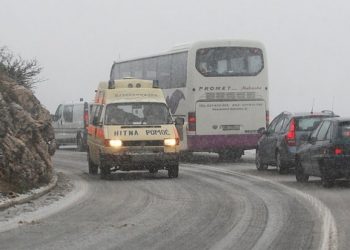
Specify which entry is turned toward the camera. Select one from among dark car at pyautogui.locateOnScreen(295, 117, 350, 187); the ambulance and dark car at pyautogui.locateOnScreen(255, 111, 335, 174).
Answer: the ambulance

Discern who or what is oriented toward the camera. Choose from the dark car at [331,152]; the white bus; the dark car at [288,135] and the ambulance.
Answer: the ambulance

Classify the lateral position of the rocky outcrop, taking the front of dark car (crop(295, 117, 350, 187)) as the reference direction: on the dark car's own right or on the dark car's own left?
on the dark car's own left

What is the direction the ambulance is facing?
toward the camera

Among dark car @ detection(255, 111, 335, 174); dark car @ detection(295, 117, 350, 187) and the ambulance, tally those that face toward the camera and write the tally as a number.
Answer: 1

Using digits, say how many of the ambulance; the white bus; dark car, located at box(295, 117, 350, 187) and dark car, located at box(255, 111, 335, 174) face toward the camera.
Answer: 1

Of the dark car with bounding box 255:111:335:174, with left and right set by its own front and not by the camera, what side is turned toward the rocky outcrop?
left

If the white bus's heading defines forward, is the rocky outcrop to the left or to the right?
on its left

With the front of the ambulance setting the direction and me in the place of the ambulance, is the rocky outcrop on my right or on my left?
on my right

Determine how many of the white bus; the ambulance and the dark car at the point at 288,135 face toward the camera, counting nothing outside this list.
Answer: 1

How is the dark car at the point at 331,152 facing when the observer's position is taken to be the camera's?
facing away from the viewer and to the left of the viewer

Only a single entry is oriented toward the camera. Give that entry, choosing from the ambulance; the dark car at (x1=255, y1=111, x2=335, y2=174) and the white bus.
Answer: the ambulance
